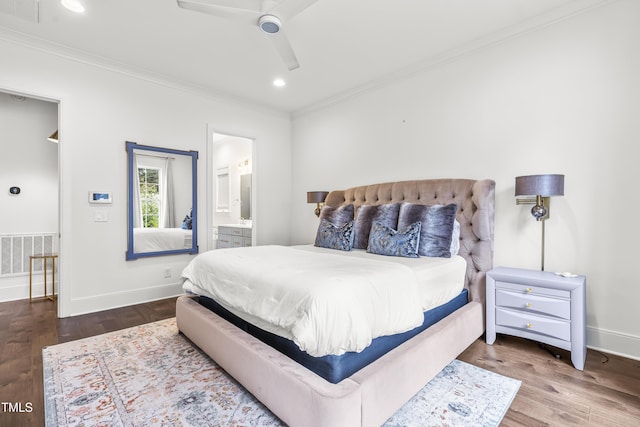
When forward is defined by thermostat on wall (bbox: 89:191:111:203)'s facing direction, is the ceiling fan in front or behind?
in front

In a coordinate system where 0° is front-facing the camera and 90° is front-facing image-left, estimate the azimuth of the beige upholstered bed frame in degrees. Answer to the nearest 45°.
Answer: approximately 45°

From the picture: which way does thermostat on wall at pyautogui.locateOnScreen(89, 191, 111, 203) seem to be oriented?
toward the camera

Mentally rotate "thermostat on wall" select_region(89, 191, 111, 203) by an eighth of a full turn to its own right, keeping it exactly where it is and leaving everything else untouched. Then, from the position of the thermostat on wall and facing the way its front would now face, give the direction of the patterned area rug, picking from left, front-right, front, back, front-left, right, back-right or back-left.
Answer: front-left

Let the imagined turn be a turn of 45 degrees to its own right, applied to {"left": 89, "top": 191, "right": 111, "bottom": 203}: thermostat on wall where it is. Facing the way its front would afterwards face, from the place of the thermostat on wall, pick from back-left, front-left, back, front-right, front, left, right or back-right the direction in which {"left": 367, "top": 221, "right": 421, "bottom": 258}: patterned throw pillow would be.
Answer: left

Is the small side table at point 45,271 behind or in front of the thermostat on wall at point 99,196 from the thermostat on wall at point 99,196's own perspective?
behind

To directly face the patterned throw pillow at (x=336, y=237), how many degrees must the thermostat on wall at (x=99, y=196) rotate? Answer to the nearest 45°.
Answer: approximately 45° to its left

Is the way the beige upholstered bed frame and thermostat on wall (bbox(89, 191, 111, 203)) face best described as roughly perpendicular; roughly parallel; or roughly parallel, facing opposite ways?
roughly perpendicular
